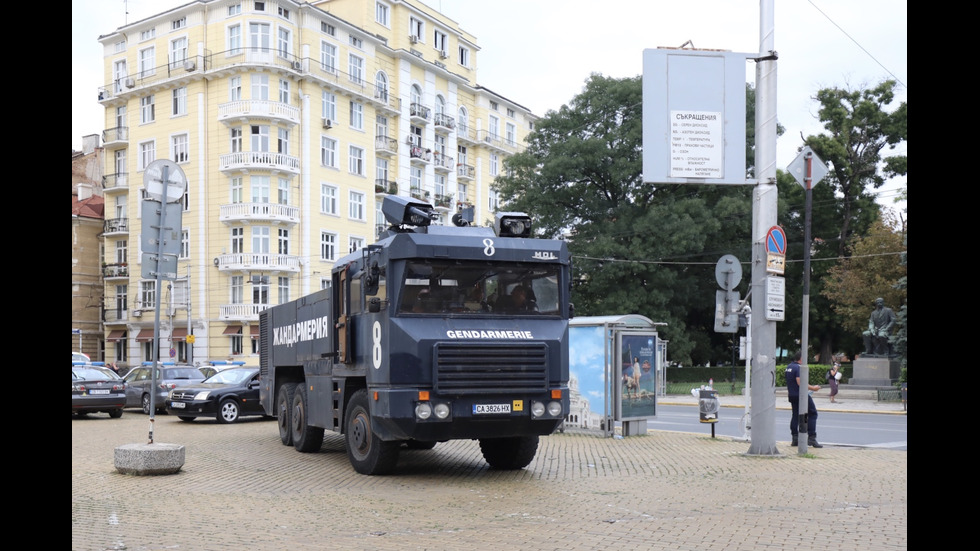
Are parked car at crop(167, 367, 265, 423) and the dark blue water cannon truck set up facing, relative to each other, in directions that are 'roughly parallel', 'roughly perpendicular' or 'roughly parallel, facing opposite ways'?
roughly perpendicular

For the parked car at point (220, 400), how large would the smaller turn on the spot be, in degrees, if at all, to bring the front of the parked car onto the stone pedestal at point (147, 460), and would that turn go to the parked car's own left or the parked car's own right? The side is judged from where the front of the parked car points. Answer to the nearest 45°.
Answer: approximately 45° to the parked car's own left

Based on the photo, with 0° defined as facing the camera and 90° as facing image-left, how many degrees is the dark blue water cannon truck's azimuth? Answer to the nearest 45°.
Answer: approximately 315°

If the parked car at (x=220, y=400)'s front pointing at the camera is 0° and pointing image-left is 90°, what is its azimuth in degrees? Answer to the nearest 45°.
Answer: approximately 45°

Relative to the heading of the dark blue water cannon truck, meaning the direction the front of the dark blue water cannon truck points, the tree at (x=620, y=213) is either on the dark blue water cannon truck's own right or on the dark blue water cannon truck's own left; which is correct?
on the dark blue water cannon truck's own left

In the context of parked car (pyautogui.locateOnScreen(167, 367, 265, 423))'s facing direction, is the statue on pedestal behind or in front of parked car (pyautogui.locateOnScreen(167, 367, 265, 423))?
behind
